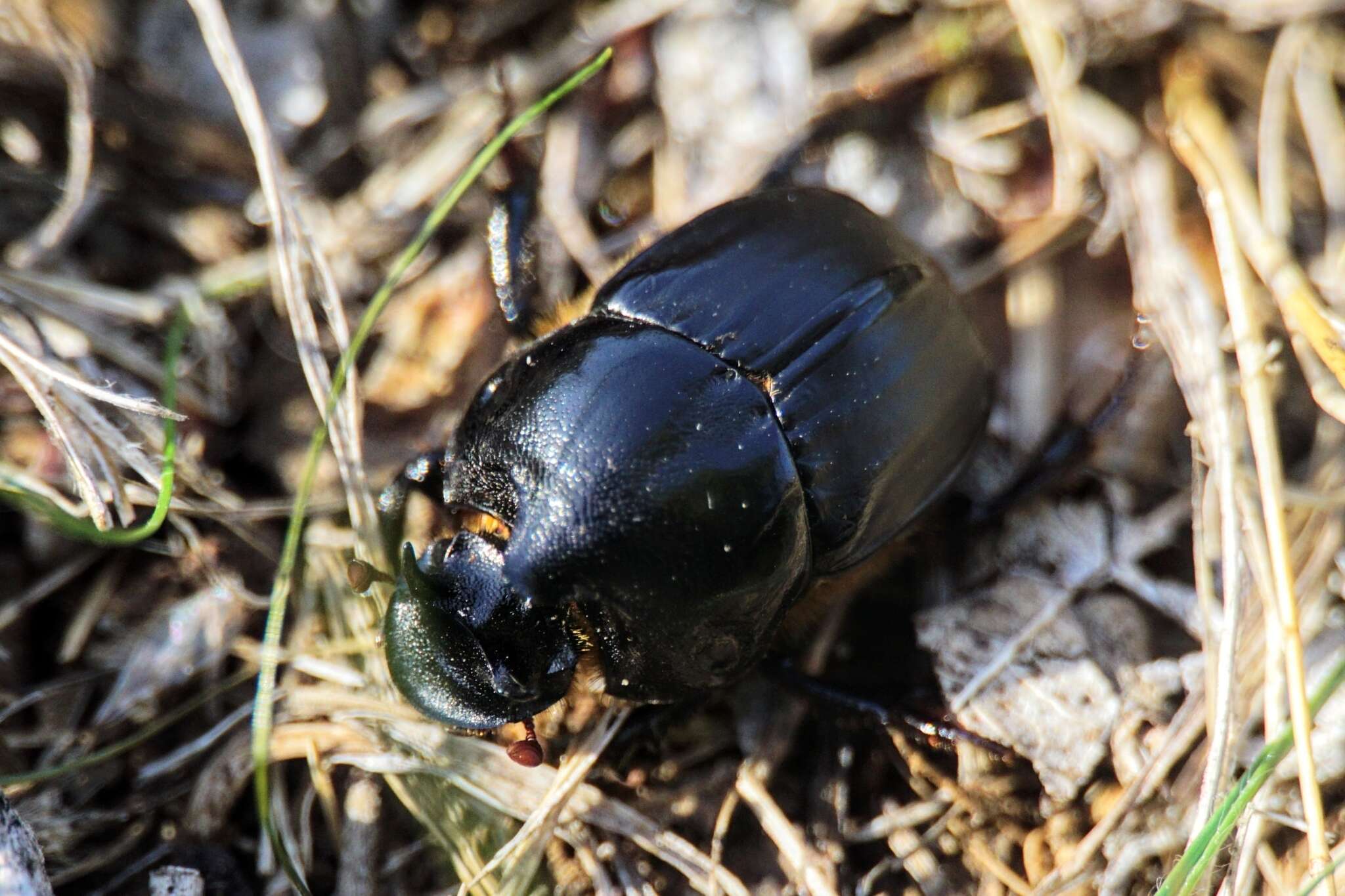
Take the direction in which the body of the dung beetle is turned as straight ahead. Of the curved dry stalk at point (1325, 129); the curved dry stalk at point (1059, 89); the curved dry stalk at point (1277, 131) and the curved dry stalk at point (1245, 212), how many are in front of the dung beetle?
0

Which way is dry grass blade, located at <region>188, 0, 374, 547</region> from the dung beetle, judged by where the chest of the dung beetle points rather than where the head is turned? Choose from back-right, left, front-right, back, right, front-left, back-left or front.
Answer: right

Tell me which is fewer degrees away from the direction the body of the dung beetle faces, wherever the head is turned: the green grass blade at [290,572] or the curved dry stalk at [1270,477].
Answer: the green grass blade

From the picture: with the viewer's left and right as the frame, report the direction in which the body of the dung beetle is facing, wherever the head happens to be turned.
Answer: facing the viewer and to the left of the viewer

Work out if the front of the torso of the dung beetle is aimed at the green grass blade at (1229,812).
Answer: no

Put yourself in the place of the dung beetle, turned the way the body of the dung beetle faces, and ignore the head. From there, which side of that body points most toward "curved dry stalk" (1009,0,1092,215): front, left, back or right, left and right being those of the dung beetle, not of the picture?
back

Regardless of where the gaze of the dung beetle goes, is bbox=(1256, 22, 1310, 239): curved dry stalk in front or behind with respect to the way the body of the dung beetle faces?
behind

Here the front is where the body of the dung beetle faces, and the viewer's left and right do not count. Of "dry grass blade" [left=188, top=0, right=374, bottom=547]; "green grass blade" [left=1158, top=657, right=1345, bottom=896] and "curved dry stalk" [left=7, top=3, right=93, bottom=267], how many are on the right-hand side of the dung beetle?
2

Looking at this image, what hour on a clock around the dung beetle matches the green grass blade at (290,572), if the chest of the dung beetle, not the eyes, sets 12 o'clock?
The green grass blade is roughly at 2 o'clock from the dung beetle.

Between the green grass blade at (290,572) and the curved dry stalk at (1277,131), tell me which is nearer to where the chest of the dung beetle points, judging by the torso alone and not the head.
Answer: the green grass blade

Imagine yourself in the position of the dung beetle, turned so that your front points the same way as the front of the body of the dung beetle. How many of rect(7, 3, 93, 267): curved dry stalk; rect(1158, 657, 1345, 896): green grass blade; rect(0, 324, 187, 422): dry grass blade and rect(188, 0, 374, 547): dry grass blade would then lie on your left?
1

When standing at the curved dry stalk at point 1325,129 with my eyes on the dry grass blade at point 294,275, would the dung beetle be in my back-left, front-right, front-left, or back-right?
front-left

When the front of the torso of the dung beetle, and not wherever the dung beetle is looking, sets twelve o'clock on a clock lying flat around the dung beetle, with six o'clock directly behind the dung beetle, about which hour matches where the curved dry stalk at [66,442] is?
The curved dry stalk is roughly at 2 o'clock from the dung beetle.

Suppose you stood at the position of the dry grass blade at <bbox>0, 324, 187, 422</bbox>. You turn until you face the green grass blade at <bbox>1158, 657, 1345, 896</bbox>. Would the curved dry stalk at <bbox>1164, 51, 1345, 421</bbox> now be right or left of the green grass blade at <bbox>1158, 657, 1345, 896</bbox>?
left

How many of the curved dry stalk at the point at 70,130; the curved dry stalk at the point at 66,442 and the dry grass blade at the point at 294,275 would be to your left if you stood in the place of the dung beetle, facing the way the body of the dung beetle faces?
0

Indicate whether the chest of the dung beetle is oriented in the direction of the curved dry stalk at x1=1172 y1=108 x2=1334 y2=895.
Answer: no

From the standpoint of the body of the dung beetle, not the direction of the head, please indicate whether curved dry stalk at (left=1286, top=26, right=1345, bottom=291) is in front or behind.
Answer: behind

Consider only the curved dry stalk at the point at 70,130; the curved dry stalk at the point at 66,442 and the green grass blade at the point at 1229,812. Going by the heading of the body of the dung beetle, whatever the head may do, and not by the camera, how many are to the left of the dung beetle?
1
